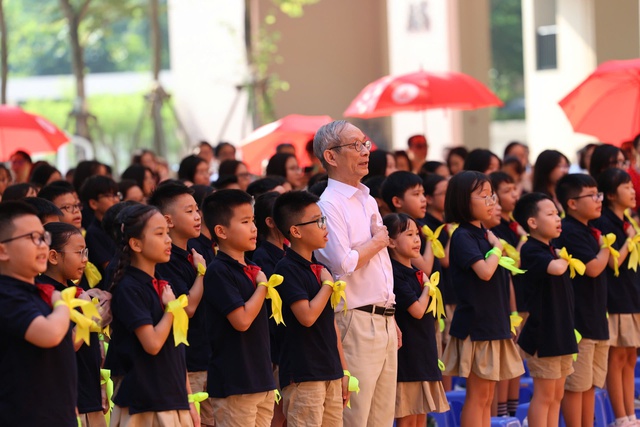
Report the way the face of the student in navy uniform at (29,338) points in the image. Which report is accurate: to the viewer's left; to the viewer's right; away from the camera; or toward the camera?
to the viewer's right

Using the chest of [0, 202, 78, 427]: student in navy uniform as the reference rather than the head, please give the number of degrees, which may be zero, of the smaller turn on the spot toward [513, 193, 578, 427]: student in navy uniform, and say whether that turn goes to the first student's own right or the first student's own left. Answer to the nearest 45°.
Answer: approximately 45° to the first student's own left

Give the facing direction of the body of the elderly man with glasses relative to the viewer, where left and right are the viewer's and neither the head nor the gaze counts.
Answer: facing the viewer and to the right of the viewer

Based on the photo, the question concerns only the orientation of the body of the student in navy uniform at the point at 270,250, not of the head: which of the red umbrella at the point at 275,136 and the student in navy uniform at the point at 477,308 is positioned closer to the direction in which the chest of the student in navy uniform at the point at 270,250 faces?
the student in navy uniform

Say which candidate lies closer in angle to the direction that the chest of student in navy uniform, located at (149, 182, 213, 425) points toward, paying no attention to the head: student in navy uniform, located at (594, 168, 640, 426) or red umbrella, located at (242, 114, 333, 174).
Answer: the student in navy uniform

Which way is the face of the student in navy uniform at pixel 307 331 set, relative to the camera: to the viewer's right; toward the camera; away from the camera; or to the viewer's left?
to the viewer's right
